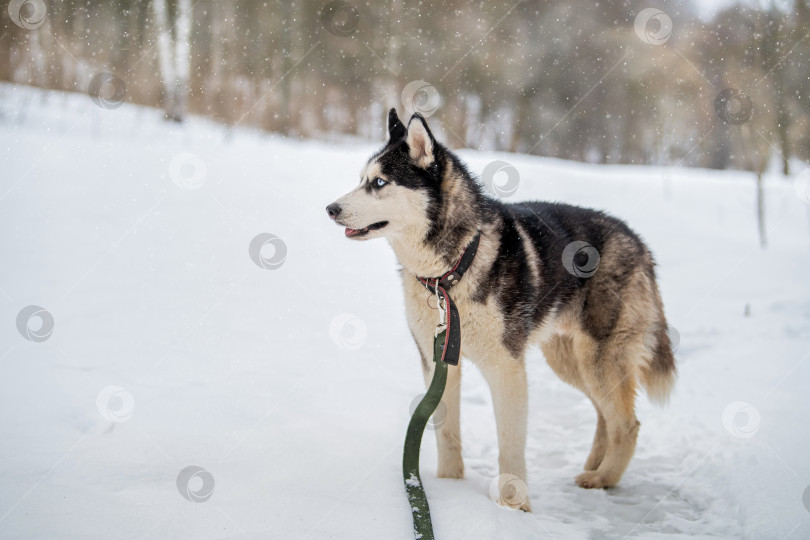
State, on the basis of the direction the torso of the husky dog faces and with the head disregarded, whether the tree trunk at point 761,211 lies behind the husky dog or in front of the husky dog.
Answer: behind

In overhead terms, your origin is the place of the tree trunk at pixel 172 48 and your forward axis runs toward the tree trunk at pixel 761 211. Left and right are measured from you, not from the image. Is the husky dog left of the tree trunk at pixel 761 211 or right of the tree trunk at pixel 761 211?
right

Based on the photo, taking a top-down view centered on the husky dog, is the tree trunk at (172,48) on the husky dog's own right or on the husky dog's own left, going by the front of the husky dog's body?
on the husky dog's own right

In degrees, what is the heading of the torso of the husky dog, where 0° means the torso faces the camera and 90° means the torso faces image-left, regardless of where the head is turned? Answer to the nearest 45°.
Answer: approximately 45°
